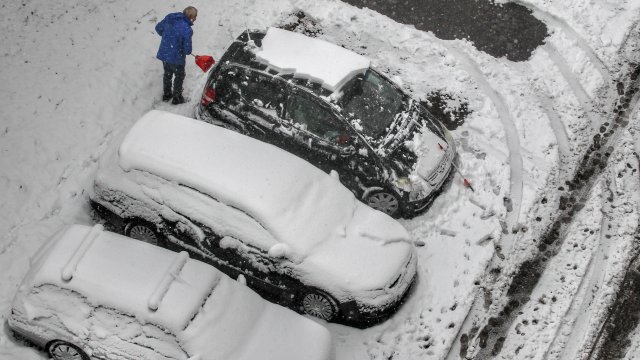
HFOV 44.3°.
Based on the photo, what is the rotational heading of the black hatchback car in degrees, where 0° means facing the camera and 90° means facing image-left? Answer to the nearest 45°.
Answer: approximately 315°

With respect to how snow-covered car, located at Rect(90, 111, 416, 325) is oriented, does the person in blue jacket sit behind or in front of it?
behind

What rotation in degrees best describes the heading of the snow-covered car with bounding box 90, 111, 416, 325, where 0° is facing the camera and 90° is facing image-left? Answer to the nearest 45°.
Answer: approximately 315°

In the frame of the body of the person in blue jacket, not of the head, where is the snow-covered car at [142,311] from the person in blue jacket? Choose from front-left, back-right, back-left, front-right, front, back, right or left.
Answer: back-right

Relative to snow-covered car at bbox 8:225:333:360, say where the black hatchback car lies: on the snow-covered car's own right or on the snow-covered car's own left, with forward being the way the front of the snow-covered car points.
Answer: on the snow-covered car's own left

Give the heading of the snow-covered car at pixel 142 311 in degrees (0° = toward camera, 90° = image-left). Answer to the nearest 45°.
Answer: approximately 315°

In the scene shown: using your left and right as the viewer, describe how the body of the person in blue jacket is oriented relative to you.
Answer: facing away from the viewer and to the right of the viewer

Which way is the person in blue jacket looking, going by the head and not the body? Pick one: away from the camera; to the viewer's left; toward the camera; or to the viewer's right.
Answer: to the viewer's right

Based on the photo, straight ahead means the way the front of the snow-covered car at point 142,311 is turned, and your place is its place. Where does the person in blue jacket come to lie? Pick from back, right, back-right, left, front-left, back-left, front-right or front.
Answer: back-left

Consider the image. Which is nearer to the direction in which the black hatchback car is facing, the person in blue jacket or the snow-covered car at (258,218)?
the snow-covered car
